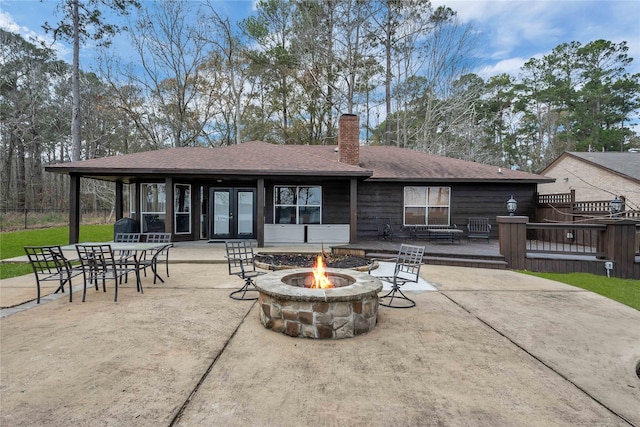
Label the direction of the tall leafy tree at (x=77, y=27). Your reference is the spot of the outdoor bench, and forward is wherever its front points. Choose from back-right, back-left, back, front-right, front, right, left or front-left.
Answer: right

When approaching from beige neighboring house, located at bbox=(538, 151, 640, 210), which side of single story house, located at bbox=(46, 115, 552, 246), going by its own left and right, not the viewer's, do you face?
left

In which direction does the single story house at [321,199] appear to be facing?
toward the camera

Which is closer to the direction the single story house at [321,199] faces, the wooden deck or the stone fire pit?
the stone fire pit

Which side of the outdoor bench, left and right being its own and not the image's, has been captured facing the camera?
front

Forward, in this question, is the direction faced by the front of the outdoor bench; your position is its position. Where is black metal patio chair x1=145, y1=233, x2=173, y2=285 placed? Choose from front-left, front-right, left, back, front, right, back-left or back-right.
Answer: front-right

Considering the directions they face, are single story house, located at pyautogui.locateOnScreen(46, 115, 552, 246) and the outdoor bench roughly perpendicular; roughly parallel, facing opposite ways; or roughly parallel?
roughly parallel

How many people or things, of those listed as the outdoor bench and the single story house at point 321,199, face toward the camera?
2

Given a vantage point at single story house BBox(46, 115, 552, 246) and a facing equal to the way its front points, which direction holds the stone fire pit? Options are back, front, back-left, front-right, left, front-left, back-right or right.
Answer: front
